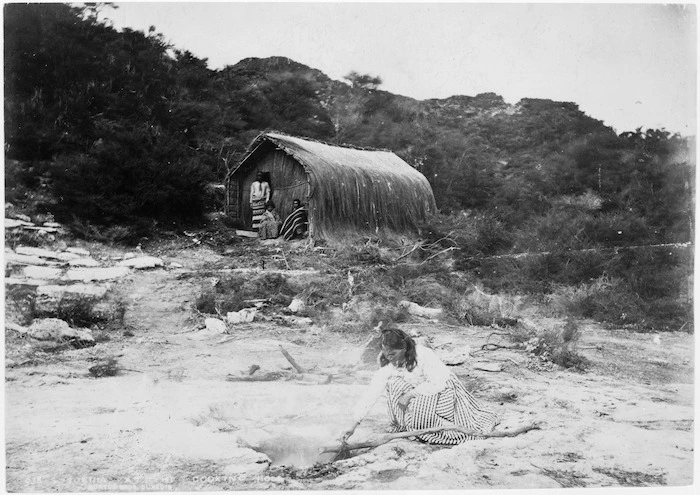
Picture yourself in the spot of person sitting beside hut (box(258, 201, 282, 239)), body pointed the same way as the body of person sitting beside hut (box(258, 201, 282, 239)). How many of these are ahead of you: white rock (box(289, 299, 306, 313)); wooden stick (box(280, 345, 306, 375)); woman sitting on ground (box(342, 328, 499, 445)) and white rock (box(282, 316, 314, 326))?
4

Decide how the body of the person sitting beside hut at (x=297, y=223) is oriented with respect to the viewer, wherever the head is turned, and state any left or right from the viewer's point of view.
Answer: facing the viewer and to the left of the viewer

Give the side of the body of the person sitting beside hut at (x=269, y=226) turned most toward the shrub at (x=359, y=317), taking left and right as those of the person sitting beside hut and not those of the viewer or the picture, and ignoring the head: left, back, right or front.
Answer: front

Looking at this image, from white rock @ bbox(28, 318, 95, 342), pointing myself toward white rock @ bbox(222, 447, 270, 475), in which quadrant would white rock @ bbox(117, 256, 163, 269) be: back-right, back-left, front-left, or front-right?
back-left

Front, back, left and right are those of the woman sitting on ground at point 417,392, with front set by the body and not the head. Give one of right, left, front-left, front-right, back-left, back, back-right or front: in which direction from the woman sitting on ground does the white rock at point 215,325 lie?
right

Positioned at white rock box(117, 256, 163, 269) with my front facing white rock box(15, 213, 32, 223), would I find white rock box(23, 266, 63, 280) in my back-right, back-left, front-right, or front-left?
front-left

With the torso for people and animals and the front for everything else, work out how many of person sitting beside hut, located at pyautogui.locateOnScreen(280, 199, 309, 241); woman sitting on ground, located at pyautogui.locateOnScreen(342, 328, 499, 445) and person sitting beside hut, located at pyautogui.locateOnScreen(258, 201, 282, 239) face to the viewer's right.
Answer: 0

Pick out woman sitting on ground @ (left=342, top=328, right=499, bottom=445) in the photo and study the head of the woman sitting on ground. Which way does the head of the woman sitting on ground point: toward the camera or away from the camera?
toward the camera

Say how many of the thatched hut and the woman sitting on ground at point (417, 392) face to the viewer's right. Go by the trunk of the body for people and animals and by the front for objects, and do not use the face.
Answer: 0

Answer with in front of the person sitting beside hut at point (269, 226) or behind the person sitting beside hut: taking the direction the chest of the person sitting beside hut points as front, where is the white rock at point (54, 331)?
in front

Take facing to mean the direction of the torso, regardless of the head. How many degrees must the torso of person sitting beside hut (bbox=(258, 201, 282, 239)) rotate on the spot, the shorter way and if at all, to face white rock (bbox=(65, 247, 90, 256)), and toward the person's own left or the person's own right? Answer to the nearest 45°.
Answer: approximately 45° to the person's own right

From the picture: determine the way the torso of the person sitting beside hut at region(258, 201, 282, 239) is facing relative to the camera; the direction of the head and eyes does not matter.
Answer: toward the camera
